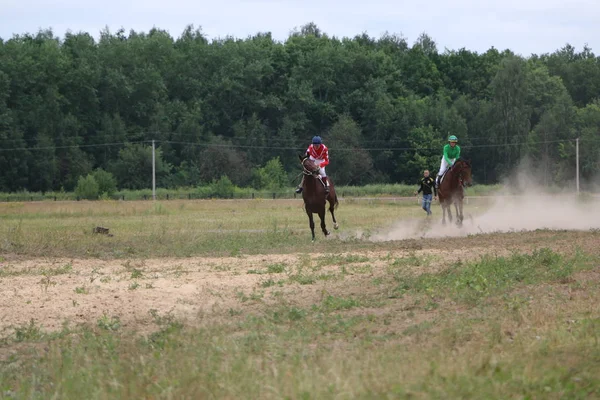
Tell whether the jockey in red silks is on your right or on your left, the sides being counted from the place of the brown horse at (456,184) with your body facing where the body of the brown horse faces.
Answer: on your right
